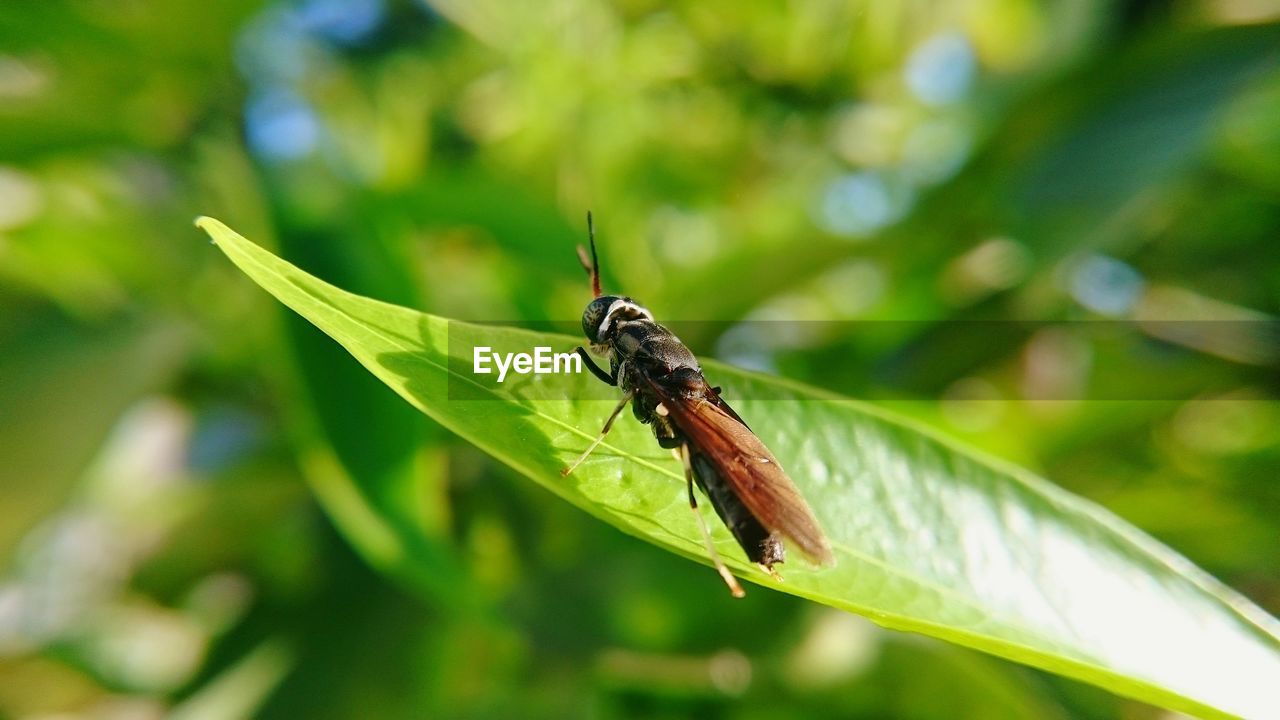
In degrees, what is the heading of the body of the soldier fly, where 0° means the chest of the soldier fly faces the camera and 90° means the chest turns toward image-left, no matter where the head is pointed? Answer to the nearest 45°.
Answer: approximately 135°
